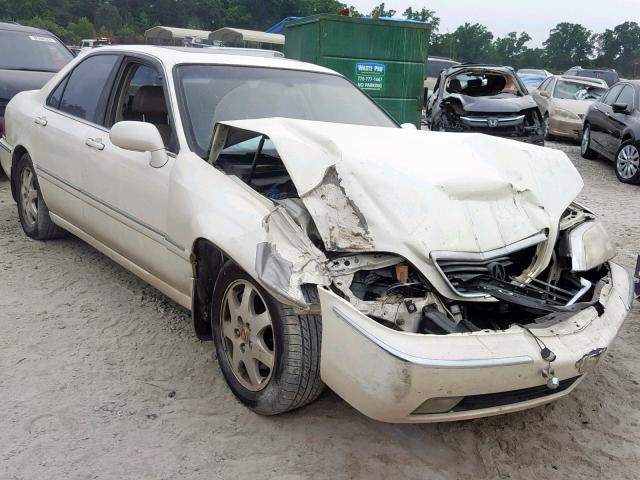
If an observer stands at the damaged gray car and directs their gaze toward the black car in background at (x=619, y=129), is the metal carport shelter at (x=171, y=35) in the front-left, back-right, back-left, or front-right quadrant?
back-left

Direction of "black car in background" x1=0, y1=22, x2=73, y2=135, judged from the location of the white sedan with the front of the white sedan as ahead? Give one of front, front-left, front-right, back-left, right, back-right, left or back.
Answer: back

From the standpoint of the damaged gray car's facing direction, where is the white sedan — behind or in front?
in front

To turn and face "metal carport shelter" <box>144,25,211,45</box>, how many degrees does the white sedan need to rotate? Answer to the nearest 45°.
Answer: approximately 135° to its left

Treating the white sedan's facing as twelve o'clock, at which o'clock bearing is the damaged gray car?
The damaged gray car is roughly at 8 o'clock from the white sedan.

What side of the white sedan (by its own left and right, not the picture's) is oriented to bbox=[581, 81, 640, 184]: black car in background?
left

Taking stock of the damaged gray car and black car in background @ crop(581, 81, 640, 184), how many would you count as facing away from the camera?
0
